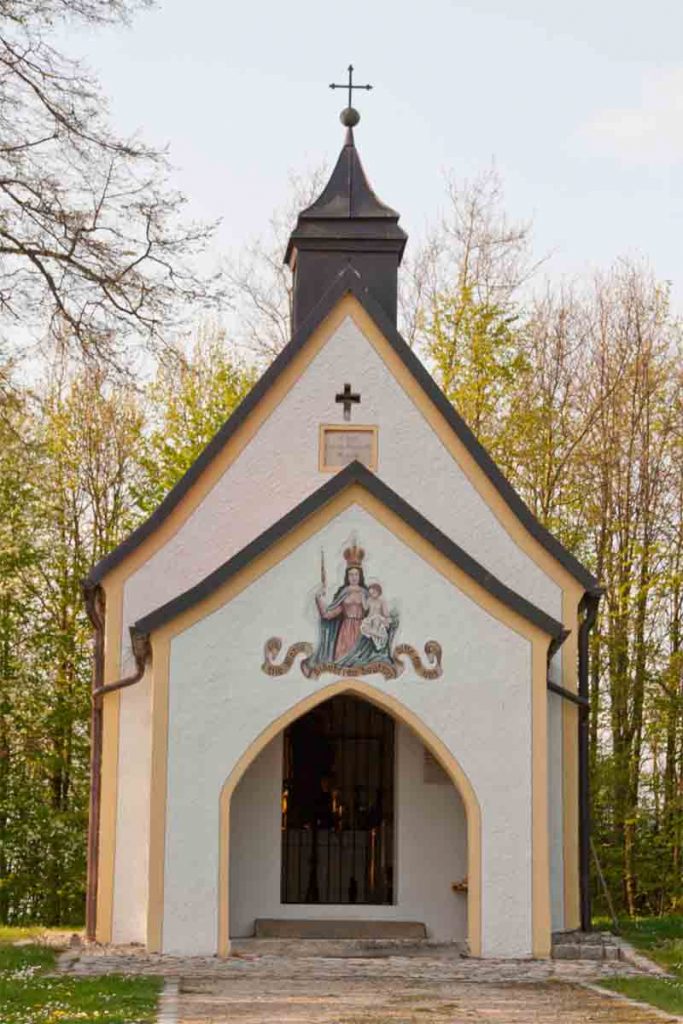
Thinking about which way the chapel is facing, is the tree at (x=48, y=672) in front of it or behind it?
behind

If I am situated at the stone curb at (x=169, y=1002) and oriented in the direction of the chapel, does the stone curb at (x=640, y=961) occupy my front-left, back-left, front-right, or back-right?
front-right

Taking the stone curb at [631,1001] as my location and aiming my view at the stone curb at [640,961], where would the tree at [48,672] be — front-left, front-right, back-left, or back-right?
front-left

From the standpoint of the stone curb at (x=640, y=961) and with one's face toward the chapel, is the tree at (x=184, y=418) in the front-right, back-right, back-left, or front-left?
front-right

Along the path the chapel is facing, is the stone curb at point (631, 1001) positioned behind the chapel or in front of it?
in front

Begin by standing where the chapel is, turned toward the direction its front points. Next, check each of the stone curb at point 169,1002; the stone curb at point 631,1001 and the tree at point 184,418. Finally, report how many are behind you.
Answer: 1

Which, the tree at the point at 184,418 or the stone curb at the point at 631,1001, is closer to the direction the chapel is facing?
the stone curb

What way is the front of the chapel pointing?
toward the camera

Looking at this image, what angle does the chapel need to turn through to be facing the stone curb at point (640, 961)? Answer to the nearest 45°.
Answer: approximately 45° to its left

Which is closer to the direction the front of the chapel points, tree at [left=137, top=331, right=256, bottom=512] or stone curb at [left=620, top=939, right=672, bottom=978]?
the stone curb

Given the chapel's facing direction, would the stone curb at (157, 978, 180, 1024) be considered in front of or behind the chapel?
in front

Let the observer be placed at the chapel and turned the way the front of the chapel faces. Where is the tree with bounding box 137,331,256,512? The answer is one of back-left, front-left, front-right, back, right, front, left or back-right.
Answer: back
